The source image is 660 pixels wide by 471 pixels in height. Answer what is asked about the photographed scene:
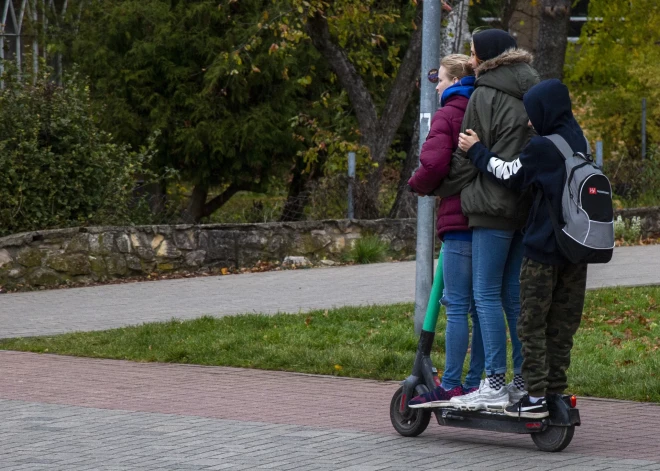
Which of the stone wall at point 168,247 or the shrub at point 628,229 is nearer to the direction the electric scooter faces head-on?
the stone wall

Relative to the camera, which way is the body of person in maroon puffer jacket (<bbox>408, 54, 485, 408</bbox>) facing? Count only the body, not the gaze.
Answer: to the viewer's left

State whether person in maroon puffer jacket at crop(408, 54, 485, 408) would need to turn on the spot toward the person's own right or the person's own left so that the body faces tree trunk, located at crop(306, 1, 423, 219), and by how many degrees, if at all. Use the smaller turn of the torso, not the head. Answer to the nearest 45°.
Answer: approximately 90° to the person's own right

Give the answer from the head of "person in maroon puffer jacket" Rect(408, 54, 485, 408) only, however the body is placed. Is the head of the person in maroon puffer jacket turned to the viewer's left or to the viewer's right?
to the viewer's left

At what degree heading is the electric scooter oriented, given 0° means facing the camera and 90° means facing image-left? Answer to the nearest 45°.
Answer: approximately 135°

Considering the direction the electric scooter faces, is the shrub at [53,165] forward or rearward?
forward

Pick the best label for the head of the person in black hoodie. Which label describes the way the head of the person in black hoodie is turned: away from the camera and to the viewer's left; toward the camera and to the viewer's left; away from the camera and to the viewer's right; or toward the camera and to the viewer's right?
away from the camera and to the viewer's left

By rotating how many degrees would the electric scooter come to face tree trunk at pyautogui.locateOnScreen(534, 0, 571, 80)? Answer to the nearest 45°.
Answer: approximately 45° to its right

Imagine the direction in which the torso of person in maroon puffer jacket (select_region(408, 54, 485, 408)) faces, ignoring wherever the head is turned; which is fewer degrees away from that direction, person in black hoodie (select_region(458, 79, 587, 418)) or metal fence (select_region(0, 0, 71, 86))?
the metal fence

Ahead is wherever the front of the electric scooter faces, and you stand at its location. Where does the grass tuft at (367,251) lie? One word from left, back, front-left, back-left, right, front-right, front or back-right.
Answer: front-right

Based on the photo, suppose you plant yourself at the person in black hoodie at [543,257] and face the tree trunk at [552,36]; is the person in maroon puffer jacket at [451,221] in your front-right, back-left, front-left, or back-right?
front-left

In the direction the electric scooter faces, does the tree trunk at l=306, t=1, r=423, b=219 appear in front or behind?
in front
